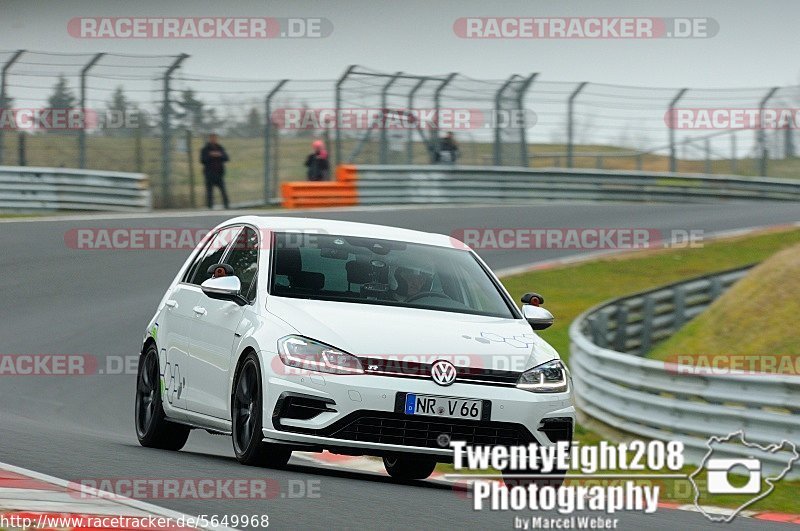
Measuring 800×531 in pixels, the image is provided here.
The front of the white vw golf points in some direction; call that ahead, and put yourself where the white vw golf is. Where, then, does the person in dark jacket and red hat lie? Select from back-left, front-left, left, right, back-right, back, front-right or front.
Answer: back-left

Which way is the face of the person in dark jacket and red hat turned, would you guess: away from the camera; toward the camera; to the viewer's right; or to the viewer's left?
toward the camera

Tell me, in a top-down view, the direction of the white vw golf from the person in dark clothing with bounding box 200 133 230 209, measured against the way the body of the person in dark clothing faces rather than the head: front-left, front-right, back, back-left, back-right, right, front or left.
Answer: front

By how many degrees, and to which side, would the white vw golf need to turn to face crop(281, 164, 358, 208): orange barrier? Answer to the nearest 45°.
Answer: approximately 135° to its left

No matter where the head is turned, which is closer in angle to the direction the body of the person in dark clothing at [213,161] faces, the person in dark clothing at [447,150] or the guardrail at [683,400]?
the guardrail

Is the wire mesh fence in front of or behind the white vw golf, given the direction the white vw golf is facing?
behind

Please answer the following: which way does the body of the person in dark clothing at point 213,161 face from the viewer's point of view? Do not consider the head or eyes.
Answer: toward the camera

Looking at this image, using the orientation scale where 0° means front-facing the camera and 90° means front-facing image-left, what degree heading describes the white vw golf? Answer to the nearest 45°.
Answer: approximately 315°

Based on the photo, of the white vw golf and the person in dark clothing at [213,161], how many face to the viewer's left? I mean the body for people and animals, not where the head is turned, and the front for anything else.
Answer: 0

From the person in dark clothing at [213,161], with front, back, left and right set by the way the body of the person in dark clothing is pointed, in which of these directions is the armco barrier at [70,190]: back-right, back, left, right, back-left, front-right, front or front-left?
right

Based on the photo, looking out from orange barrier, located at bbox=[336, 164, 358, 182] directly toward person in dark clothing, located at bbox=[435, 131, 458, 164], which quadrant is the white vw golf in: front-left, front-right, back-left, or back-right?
back-right

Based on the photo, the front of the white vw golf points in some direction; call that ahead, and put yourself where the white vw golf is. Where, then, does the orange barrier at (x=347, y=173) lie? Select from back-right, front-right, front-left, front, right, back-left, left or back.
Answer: back-left

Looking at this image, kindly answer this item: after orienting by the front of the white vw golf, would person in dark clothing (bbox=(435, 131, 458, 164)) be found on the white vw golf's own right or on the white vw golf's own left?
on the white vw golf's own left

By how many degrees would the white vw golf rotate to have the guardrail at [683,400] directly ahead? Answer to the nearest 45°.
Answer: approximately 90° to its left

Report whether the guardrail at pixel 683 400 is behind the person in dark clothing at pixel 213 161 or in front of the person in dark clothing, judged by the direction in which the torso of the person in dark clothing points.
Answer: in front
